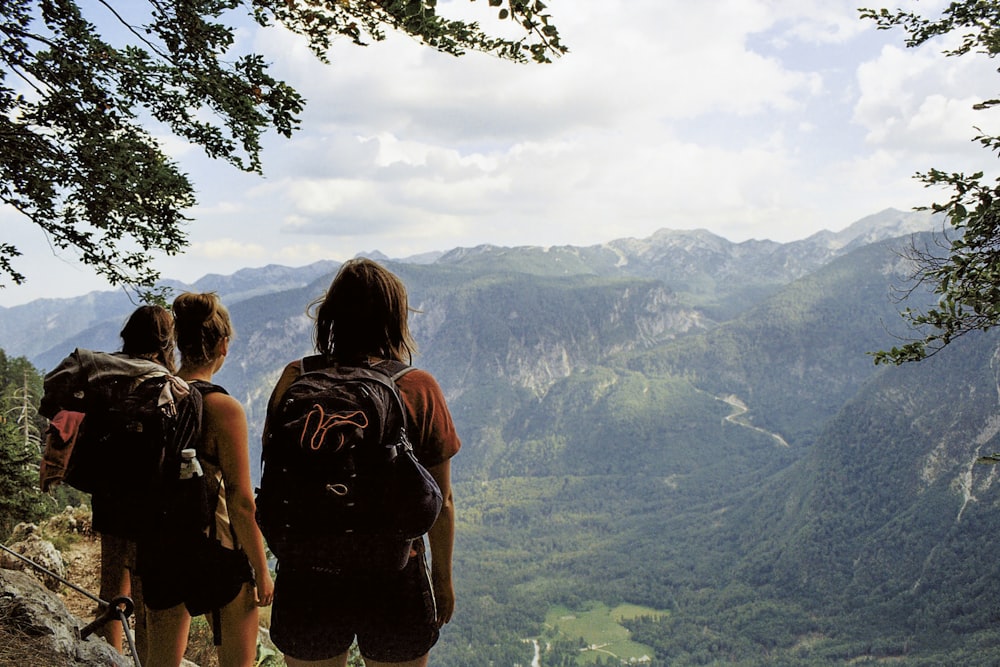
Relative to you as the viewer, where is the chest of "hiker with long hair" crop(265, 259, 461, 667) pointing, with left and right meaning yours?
facing away from the viewer

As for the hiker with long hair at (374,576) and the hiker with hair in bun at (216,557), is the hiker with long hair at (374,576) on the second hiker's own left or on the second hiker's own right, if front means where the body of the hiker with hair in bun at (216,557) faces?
on the second hiker's own right

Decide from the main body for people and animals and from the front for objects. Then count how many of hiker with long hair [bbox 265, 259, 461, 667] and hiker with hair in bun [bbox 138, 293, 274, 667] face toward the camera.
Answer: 0

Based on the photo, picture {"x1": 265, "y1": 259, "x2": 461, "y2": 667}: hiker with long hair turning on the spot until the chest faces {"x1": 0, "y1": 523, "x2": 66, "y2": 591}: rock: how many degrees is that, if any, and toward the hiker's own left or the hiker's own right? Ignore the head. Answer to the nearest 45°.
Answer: approximately 45° to the hiker's own left

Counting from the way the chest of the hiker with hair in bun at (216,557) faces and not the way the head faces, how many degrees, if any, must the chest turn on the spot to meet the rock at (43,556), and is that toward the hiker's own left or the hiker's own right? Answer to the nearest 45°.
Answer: approximately 45° to the hiker's own left

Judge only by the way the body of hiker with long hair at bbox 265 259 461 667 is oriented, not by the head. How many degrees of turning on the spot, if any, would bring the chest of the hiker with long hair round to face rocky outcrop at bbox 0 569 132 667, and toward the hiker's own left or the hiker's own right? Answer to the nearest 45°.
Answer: approximately 135° to the hiker's own left

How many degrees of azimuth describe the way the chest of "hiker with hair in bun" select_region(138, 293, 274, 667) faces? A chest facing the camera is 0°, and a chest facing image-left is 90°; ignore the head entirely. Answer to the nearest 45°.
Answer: approximately 225°
